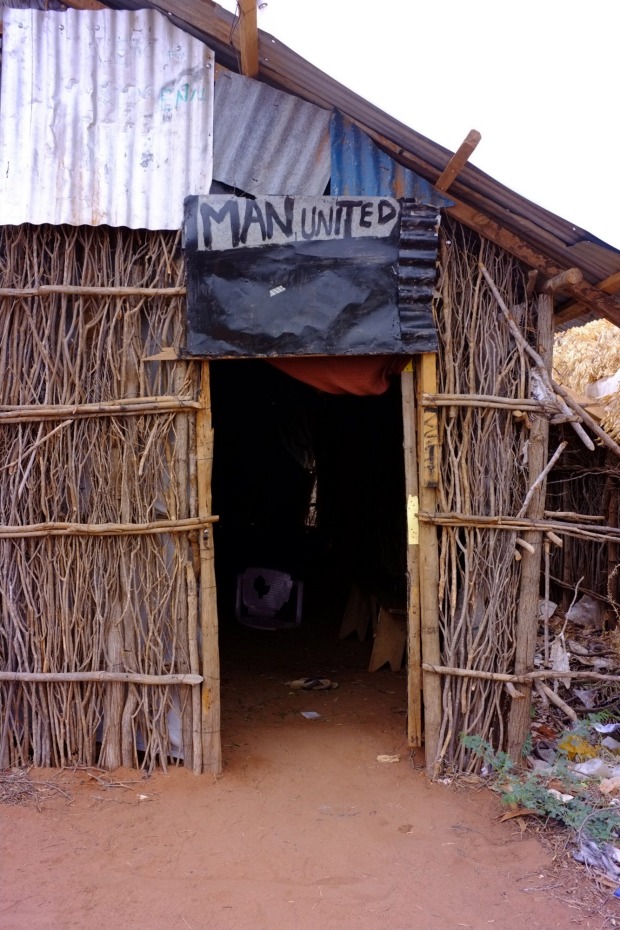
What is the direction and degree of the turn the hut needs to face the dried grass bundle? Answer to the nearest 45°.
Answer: approximately 135° to its left

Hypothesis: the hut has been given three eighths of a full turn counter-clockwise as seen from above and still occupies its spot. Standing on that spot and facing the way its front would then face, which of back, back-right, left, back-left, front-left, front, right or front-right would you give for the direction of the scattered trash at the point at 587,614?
front

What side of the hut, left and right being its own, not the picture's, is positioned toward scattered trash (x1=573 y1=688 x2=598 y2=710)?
left

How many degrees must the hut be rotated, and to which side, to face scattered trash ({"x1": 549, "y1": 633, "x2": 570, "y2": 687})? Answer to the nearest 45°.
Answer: approximately 90° to its left

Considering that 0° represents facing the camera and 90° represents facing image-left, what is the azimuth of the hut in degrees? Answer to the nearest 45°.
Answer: approximately 0°
